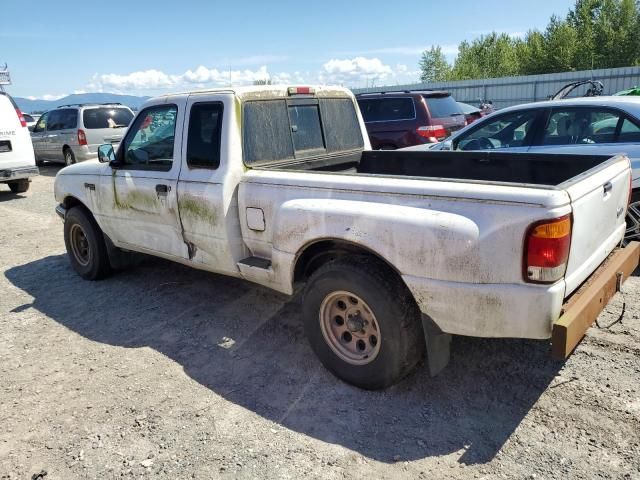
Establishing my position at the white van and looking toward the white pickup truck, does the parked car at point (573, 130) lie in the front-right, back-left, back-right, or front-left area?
front-left

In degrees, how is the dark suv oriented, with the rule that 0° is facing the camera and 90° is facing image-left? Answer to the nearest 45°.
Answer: approximately 135°

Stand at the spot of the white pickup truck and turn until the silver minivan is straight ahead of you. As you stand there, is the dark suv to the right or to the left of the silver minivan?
right

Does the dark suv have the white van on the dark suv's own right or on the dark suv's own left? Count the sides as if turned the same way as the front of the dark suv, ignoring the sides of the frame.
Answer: on the dark suv's own left

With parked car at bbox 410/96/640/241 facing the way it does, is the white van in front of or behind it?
in front

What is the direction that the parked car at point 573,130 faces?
to the viewer's left

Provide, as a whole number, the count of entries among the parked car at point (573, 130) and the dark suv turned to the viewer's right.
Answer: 0

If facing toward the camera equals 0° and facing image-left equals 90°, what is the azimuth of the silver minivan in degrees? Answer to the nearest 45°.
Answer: approximately 135°

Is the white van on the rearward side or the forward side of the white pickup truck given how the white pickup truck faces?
on the forward side

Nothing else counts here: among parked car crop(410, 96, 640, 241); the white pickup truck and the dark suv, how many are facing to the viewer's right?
0

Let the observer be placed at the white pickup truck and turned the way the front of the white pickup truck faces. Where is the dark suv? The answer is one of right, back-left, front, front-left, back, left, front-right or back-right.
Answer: front-right

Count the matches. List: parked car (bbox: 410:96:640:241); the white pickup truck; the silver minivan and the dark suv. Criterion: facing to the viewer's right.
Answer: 0

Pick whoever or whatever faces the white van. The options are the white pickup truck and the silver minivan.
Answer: the white pickup truck

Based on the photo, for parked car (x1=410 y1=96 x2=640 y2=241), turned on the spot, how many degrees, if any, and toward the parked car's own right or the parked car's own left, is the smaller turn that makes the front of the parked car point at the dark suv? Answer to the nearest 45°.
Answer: approximately 45° to the parked car's own right
